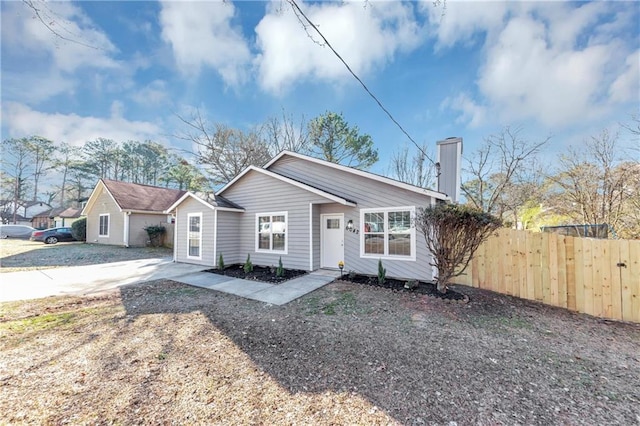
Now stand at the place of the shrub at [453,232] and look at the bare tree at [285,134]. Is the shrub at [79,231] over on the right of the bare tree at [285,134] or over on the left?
left

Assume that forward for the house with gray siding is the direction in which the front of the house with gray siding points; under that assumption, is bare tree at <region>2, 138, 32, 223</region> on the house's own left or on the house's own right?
on the house's own right

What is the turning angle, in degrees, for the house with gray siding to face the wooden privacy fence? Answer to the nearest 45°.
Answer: approximately 90° to its left

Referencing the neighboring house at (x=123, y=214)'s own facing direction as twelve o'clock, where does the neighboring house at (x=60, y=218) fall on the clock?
the neighboring house at (x=60, y=218) is roughly at 4 o'clock from the neighboring house at (x=123, y=214).

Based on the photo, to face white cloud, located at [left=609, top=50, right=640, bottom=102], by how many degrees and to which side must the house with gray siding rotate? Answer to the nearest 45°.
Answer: approximately 135° to its left

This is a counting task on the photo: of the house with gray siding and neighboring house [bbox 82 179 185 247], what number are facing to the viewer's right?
0

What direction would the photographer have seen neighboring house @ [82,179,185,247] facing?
facing the viewer and to the left of the viewer

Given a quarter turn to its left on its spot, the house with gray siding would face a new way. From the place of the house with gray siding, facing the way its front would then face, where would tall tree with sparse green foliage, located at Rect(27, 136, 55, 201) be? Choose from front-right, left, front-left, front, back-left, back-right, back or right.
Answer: back

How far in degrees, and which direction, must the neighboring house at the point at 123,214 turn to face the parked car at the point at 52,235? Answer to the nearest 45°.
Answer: approximately 90° to its right

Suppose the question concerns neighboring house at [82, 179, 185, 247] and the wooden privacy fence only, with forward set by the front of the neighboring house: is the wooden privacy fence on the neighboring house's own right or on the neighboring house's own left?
on the neighboring house's own left

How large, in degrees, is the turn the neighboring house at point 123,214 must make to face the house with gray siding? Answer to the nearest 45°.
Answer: approximately 45° to its left

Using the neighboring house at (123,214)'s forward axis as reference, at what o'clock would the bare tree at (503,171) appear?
The bare tree is roughly at 9 o'clock from the neighboring house.
